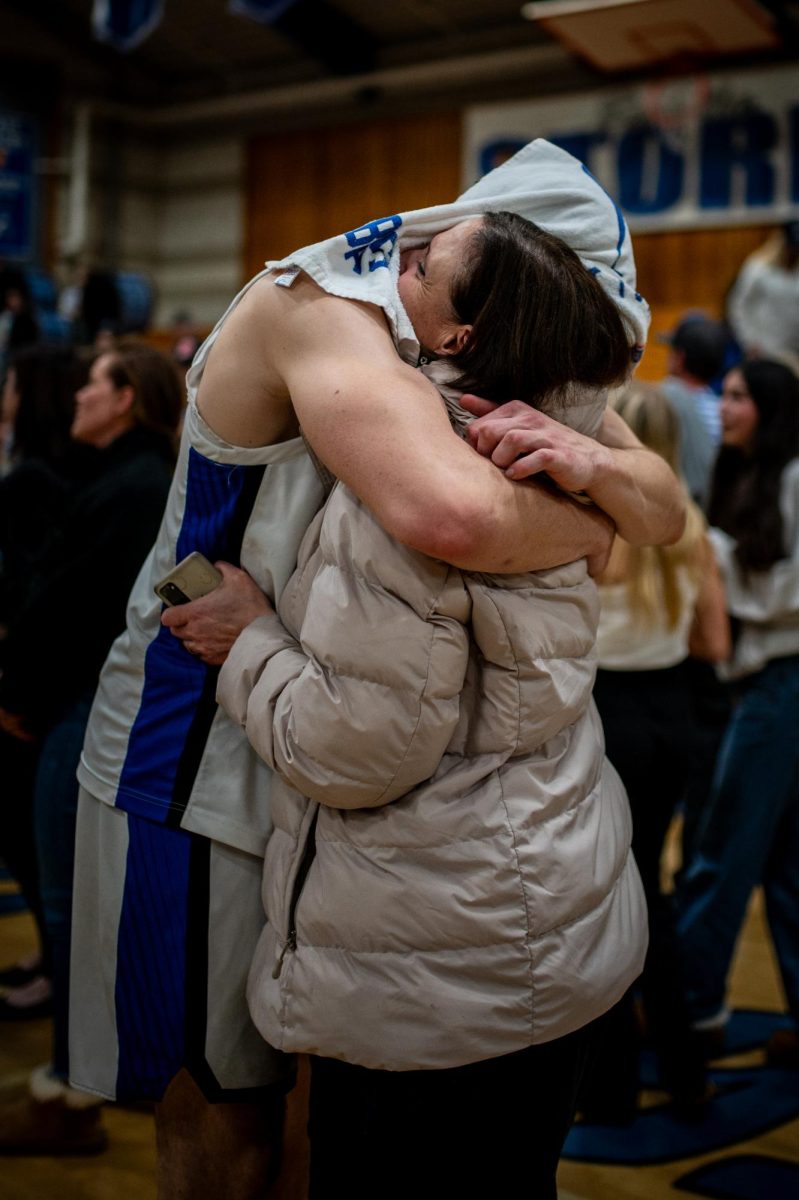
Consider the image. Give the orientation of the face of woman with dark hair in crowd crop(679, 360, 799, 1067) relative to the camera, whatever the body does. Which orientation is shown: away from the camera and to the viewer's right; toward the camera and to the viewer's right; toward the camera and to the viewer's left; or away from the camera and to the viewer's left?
toward the camera and to the viewer's left

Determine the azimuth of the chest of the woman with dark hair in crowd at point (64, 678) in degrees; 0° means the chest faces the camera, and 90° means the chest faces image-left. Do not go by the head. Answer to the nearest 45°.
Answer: approximately 90°

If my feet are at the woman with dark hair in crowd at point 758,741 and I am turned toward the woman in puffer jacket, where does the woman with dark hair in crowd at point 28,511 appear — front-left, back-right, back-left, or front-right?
front-right
